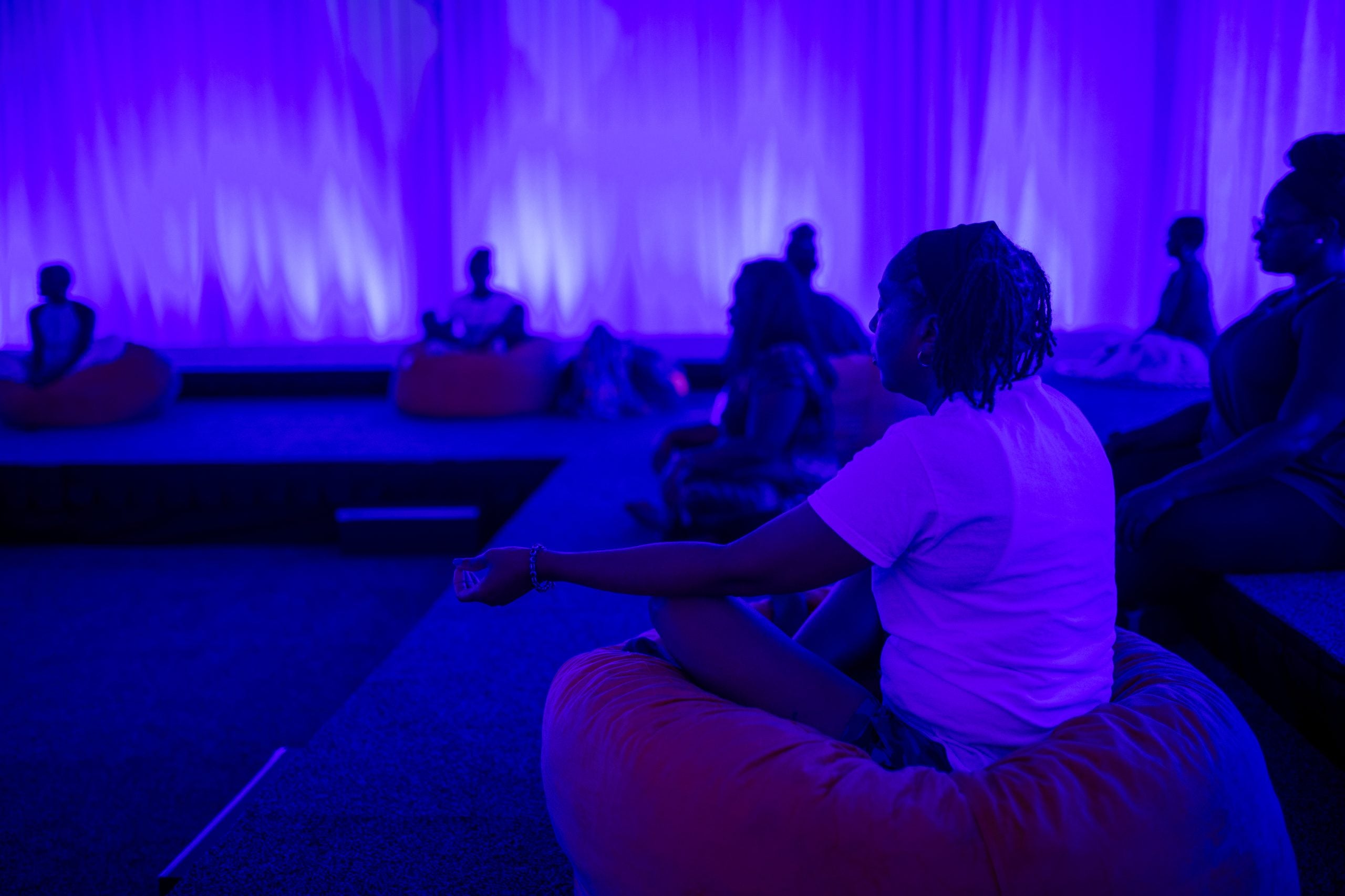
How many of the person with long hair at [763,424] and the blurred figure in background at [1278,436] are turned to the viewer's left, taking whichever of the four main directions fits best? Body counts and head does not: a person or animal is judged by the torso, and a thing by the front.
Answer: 2

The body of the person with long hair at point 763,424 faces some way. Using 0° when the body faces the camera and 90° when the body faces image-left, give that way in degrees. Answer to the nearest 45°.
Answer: approximately 90°

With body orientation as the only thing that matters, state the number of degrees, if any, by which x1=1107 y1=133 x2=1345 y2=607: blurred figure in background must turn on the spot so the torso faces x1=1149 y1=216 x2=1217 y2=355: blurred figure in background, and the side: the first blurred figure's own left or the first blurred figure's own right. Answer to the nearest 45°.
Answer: approximately 90° to the first blurred figure's own right

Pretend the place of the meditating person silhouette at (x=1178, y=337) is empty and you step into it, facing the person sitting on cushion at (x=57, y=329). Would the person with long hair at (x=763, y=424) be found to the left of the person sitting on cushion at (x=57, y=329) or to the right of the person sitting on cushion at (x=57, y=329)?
left

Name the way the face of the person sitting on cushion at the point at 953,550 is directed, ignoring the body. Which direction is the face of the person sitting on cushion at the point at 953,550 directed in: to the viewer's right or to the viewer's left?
to the viewer's left

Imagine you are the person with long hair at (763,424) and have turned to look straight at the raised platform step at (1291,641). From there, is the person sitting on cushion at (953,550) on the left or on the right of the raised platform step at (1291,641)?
right

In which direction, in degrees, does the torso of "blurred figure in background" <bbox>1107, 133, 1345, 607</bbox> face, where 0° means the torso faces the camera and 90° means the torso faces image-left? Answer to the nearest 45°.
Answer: approximately 90°

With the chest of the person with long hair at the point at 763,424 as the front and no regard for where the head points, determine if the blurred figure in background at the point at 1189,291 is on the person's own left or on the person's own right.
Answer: on the person's own right
